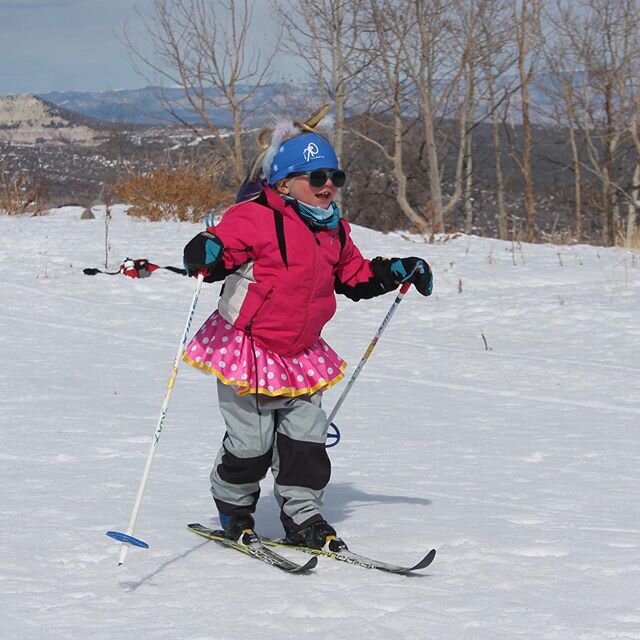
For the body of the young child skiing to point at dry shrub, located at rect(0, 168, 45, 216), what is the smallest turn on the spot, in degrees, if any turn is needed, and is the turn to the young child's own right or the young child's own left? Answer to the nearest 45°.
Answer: approximately 135° to the young child's own left

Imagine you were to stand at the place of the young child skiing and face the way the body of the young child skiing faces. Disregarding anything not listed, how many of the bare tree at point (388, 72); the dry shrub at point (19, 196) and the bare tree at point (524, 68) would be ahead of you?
0

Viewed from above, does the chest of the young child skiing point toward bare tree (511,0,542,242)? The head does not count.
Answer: no

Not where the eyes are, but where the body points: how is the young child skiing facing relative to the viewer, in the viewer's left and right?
facing the viewer and to the right of the viewer

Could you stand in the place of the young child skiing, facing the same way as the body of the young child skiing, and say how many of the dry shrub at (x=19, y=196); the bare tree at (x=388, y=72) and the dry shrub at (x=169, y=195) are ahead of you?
0

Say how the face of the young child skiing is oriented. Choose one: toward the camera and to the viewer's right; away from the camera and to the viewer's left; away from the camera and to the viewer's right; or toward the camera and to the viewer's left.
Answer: toward the camera and to the viewer's right

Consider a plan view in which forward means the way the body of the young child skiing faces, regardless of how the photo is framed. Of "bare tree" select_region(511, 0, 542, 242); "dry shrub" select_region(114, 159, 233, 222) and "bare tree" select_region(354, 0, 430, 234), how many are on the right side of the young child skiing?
0

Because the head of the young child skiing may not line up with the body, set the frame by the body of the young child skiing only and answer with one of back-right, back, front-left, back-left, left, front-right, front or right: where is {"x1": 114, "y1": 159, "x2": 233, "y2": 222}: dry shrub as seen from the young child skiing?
back-left

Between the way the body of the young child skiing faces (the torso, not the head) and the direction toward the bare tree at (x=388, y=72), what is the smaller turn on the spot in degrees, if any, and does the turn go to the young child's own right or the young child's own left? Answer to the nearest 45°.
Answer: approximately 135° to the young child's own left
